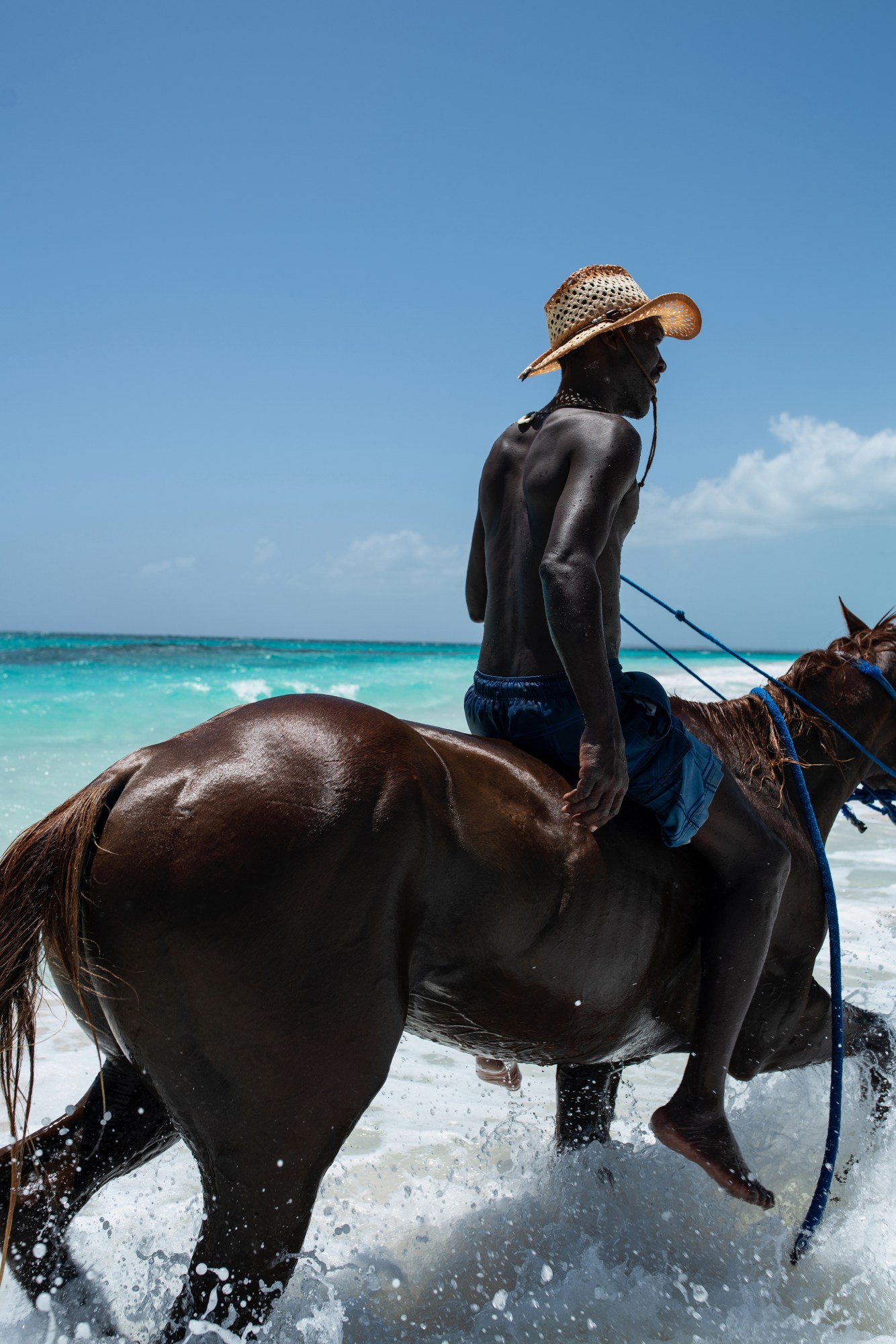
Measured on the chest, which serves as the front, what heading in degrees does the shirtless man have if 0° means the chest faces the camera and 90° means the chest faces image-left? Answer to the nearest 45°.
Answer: approximately 225°

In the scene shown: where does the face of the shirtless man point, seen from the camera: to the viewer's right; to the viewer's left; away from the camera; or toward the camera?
to the viewer's right
